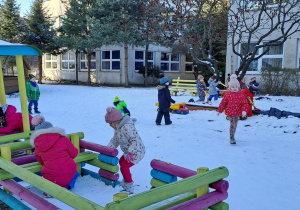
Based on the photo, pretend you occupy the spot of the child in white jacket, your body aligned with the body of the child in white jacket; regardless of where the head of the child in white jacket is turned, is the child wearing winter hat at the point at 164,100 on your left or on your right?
on your right

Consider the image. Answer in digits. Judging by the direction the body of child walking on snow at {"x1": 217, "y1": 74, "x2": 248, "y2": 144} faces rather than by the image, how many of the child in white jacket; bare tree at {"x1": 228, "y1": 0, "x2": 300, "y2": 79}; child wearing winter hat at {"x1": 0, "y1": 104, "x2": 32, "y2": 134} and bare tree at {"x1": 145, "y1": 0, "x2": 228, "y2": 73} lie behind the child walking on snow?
2

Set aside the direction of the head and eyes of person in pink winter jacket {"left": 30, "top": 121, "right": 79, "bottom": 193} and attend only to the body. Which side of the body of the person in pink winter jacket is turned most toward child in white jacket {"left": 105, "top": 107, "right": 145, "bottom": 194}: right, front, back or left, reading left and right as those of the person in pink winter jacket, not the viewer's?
right

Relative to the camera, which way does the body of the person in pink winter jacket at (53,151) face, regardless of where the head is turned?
away from the camera

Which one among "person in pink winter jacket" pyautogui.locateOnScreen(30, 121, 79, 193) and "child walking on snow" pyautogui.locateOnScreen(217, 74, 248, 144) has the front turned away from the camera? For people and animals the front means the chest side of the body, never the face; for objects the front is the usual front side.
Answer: the person in pink winter jacket

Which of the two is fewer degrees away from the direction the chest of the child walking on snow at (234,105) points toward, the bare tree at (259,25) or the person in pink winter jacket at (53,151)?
the person in pink winter jacket

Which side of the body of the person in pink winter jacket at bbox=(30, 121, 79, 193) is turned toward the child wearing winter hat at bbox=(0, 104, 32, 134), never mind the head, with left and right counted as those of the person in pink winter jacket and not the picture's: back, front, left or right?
front

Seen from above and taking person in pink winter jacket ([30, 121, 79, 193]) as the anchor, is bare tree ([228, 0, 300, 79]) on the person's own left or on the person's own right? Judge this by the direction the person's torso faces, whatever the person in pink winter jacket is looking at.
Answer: on the person's own right

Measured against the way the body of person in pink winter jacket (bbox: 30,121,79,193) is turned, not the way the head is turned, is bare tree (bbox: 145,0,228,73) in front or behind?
in front
